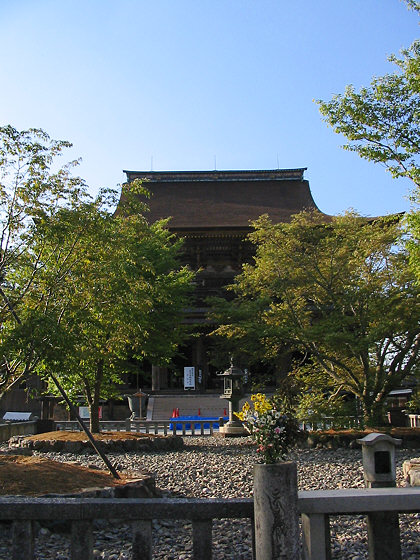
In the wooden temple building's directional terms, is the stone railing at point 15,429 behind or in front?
in front

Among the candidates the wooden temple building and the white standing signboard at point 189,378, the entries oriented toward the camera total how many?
2

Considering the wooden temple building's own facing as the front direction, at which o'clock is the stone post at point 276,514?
The stone post is roughly at 12 o'clock from the wooden temple building.

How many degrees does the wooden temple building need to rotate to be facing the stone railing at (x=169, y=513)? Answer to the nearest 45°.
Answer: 0° — it already faces it

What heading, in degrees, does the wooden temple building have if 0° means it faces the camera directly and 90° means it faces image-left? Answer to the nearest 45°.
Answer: approximately 0°

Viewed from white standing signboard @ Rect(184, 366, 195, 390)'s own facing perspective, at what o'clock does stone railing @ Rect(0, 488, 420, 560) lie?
The stone railing is roughly at 12 o'clock from the white standing signboard.

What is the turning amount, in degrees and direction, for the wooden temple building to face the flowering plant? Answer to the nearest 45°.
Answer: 0° — it already faces it

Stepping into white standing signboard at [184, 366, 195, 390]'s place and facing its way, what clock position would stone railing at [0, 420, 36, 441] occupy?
The stone railing is roughly at 1 o'clock from the white standing signboard.

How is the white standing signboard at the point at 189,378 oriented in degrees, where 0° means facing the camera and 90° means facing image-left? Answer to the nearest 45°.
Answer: approximately 0°
